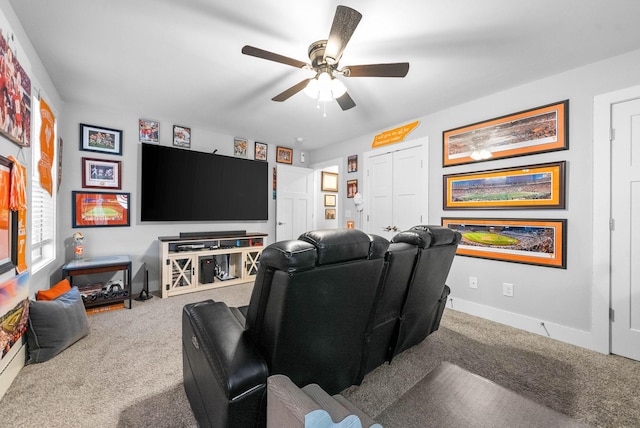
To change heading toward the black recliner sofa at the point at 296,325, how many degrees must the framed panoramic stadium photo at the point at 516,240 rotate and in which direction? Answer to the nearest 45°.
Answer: approximately 45° to its left

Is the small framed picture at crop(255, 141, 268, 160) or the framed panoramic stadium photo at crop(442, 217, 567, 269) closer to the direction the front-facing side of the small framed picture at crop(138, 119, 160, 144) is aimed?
the framed panoramic stadium photo

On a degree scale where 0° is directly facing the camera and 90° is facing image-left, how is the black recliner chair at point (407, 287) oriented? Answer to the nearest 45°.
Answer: approximately 135°

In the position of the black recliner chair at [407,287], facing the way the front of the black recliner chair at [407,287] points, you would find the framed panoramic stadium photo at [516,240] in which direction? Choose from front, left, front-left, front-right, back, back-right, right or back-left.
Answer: right

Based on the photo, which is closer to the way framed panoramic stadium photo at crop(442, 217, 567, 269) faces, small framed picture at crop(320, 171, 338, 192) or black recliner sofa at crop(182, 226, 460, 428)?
the black recliner sofa

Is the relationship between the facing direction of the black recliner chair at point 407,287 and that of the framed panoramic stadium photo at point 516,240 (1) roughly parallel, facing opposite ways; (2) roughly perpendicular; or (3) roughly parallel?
roughly perpendicular

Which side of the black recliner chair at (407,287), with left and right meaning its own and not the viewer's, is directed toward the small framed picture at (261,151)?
front

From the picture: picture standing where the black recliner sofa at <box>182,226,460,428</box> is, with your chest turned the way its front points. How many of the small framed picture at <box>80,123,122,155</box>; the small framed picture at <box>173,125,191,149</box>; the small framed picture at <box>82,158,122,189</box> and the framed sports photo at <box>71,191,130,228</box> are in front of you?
4

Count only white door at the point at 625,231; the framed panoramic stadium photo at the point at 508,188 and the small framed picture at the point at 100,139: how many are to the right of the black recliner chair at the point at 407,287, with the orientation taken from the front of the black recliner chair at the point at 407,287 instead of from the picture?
2

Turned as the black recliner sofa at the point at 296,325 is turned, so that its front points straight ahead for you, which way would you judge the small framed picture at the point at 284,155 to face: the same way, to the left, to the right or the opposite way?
the opposite way

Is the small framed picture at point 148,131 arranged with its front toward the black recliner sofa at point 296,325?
yes
